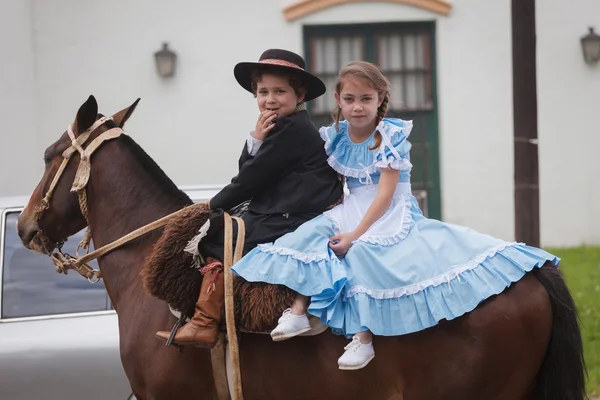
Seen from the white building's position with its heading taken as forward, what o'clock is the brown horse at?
The brown horse is roughly at 12 o'clock from the white building.

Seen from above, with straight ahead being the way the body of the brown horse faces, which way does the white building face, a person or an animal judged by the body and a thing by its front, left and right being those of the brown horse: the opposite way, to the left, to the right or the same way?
to the left

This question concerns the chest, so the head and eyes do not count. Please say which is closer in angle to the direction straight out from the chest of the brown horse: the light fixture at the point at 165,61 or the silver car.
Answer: the silver car

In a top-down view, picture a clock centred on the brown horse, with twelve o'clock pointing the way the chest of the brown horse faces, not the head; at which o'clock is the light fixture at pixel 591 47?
The light fixture is roughly at 4 o'clock from the brown horse.

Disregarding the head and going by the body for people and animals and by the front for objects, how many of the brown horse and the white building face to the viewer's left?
1

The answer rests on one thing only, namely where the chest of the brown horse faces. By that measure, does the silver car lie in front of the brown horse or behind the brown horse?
in front

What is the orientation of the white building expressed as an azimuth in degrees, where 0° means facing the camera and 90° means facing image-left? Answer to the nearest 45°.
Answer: approximately 0°

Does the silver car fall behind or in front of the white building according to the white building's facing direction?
in front

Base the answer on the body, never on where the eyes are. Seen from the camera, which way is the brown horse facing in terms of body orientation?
to the viewer's left

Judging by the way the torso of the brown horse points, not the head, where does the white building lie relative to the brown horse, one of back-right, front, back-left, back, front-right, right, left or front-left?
right

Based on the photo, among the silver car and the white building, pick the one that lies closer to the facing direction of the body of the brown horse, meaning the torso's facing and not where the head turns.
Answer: the silver car

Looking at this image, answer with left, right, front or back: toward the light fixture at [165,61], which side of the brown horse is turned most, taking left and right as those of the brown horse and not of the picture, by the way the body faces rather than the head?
right
